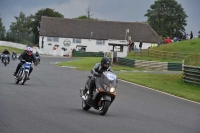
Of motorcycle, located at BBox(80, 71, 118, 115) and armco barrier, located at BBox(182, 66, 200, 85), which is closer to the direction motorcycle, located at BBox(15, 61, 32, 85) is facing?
the motorcycle

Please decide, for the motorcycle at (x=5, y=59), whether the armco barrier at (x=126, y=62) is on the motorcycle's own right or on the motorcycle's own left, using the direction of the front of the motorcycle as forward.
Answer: on the motorcycle's own left

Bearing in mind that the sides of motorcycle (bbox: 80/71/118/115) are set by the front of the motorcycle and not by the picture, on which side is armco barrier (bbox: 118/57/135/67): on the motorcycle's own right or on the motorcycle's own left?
on the motorcycle's own left

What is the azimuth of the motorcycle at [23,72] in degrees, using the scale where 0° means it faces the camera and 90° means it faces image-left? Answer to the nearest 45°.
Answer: approximately 315°

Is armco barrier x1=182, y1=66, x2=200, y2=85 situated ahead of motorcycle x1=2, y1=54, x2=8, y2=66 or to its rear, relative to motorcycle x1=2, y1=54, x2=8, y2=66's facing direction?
ahead

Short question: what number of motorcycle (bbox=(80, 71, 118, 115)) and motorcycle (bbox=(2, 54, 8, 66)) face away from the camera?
0

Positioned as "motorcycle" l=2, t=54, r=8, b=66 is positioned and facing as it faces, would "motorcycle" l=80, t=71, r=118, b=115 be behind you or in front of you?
in front

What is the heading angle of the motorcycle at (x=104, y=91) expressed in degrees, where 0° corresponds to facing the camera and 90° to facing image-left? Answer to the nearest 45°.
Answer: approximately 315°

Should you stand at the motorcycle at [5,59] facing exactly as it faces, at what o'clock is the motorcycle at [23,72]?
the motorcycle at [23,72] is roughly at 12 o'clock from the motorcycle at [5,59].

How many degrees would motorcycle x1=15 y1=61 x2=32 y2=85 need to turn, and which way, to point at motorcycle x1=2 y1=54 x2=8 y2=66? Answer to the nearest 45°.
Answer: approximately 135° to its left

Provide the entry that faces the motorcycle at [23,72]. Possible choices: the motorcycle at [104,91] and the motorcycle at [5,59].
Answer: the motorcycle at [5,59]
